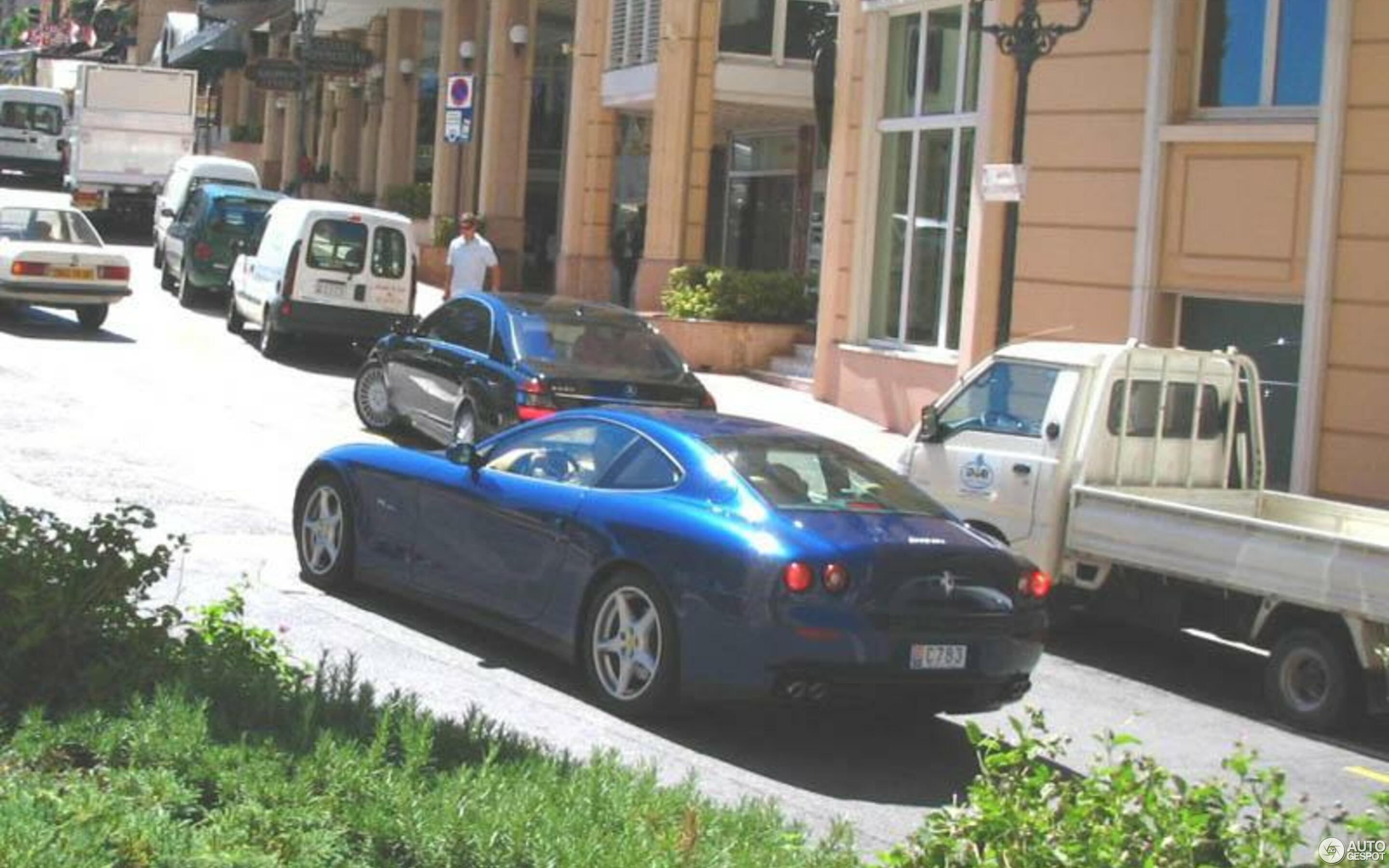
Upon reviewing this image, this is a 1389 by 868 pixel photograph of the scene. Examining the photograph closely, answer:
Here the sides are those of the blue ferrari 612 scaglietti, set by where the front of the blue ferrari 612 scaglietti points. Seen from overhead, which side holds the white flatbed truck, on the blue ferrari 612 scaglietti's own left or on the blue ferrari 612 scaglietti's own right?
on the blue ferrari 612 scaglietti's own right

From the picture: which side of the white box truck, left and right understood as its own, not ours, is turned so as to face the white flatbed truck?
back

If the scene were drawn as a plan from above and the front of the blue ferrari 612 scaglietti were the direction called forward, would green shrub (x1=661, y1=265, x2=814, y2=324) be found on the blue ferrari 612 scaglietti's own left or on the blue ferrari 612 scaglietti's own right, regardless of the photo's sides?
on the blue ferrari 612 scaglietti's own right

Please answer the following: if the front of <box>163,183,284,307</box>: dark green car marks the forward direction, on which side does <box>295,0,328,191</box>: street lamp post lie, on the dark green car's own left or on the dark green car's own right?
on the dark green car's own right

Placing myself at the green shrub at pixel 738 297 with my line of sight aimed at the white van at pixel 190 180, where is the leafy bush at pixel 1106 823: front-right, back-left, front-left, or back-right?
back-left

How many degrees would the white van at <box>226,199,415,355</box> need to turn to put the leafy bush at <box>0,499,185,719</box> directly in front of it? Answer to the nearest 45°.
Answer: approximately 135° to its left

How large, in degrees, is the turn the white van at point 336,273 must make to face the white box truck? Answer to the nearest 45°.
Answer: approximately 45° to its right

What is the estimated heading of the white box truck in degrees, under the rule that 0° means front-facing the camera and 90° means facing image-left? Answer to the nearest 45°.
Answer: approximately 180°

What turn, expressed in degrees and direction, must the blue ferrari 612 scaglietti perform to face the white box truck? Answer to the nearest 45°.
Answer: approximately 45° to its right

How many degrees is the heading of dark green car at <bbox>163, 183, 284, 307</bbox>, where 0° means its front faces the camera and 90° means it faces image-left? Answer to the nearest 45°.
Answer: approximately 135°

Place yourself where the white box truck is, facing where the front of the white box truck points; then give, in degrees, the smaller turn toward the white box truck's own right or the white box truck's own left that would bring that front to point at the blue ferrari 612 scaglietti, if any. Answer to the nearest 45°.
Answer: approximately 180°

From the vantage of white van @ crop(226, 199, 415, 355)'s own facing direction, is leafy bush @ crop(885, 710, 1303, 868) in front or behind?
behind

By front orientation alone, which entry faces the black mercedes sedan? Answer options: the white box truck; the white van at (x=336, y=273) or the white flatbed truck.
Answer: the white flatbed truck

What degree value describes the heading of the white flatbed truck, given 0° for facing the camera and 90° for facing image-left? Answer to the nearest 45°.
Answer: approximately 135°

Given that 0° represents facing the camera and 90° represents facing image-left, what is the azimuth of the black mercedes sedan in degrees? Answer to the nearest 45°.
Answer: approximately 135°

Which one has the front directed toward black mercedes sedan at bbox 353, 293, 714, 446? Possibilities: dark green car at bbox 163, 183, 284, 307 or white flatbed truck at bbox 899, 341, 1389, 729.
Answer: the white flatbed truck

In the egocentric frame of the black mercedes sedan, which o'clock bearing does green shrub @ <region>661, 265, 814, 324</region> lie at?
The green shrub is roughly at 2 o'clock from the black mercedes sedan.

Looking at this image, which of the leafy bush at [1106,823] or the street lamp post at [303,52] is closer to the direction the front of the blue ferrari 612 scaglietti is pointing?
the street lamp post
